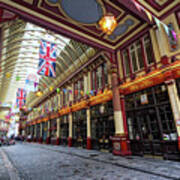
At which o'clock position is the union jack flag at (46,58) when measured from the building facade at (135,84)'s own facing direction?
The union jack flag is roughly at 1 o'clock from the building facade.
